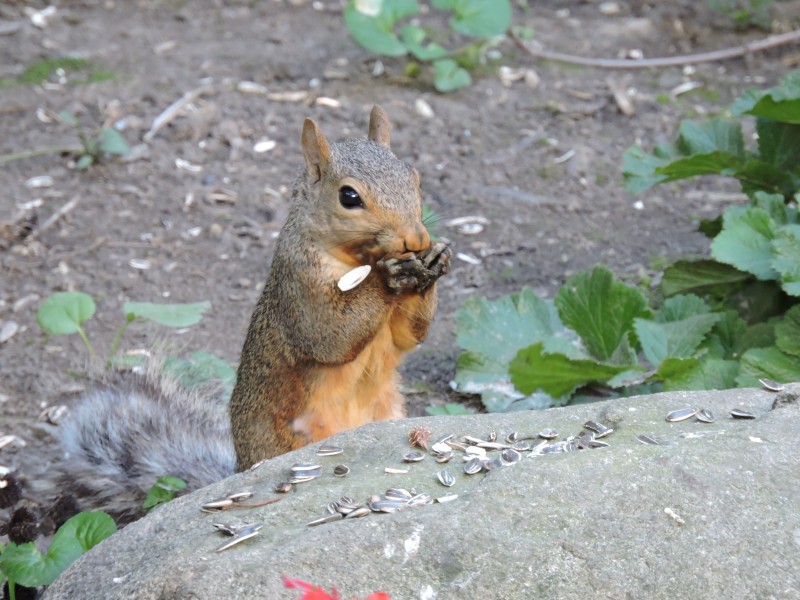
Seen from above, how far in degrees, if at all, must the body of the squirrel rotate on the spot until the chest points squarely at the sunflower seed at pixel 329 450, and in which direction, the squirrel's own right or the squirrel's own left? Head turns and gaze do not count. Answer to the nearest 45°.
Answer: approximately 45° to the squirrel's own right

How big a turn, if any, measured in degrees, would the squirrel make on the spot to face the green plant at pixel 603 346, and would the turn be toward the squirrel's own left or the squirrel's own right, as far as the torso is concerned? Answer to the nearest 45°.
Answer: approximately 90° to the squirrel's own left

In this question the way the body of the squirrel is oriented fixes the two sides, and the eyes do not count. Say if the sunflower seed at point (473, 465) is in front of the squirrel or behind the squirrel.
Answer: in front

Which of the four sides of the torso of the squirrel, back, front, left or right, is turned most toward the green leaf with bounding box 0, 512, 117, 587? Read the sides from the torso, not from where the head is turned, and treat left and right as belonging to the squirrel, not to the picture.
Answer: right

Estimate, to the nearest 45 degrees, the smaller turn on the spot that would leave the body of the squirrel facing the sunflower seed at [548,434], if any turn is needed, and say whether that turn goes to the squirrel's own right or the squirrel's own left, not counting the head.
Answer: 0° — it already faces it

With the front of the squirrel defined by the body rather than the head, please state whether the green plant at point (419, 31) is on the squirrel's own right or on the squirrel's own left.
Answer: on the squirrel's own left

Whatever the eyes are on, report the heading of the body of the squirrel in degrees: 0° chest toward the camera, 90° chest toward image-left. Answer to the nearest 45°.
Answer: approximately 315°

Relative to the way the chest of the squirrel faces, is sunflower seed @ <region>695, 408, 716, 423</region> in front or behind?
in front

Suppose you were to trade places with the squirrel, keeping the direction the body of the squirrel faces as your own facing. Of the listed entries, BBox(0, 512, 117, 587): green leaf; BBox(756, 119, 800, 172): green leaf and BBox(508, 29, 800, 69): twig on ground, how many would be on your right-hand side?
1

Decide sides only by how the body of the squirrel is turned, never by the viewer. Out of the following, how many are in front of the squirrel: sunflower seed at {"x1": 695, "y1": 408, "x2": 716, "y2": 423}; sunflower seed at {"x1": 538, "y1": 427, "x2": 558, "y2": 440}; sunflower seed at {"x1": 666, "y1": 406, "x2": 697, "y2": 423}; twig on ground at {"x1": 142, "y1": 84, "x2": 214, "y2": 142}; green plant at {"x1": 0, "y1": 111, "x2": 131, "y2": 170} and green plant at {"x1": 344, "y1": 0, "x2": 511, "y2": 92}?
3

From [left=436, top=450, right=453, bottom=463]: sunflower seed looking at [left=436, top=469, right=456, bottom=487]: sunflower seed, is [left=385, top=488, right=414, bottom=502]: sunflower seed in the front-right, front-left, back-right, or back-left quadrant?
front-right

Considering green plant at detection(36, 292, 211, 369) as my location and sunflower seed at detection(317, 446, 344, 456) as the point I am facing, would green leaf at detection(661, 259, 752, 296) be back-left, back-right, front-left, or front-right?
front-left

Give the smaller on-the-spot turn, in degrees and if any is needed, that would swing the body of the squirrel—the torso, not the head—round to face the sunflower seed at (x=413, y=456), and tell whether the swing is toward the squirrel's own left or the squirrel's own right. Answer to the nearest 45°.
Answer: approximately 45° to the squirrel's own right
